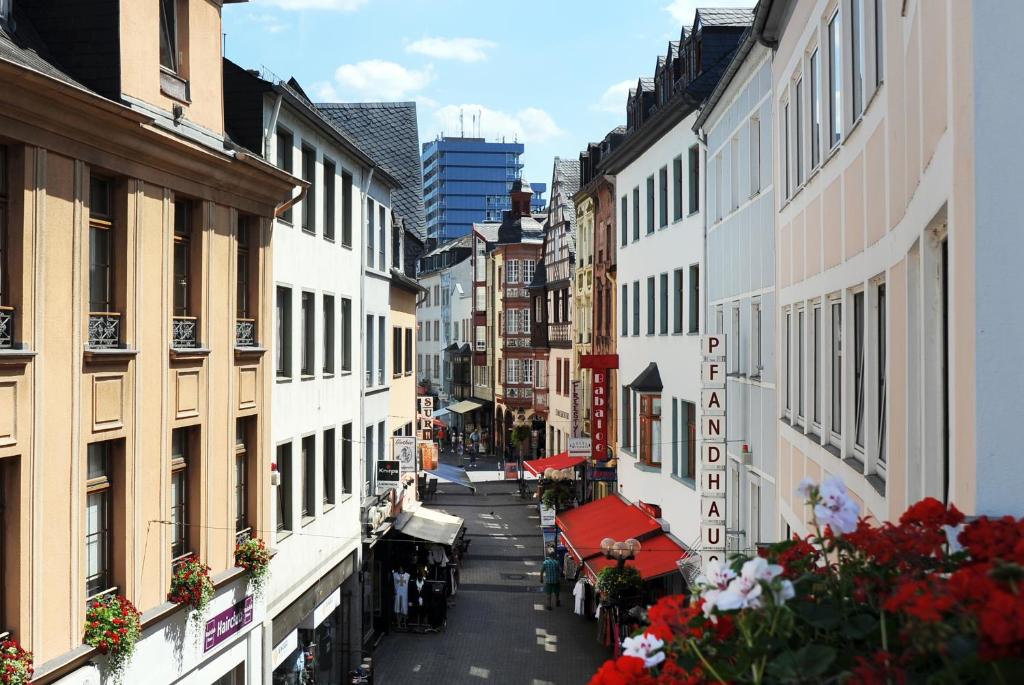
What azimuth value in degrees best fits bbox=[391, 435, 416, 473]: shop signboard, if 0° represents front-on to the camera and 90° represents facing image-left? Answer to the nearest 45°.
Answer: approximately 0°

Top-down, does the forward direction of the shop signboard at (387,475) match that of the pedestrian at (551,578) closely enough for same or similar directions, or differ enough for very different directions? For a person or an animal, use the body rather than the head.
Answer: very different directions

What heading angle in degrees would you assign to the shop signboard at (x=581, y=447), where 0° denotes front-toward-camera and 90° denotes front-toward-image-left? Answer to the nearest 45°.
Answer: approximately 0°

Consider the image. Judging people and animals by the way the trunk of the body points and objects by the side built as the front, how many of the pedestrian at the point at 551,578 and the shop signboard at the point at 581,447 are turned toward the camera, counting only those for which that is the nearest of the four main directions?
1

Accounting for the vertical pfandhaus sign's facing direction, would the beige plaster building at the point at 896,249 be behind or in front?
in front

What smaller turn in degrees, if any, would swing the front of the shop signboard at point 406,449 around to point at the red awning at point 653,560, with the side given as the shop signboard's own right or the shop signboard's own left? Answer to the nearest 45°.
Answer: approximately 45° to the shop signboard's own left

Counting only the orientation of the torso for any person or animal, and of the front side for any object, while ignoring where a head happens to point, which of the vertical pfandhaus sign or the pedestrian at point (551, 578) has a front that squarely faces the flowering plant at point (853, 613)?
the vertical pfandhaus sign

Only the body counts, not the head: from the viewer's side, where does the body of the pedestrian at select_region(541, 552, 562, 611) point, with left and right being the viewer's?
facing away from the viewer

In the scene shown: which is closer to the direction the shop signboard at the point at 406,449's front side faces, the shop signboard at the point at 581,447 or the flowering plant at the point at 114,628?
the flowering plant

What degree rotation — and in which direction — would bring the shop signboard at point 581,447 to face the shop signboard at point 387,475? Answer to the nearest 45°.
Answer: approximately 45° to its right

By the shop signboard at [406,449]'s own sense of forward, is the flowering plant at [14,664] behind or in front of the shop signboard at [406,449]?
in front

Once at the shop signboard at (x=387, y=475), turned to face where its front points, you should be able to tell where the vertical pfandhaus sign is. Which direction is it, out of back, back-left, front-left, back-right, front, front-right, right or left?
front-left
